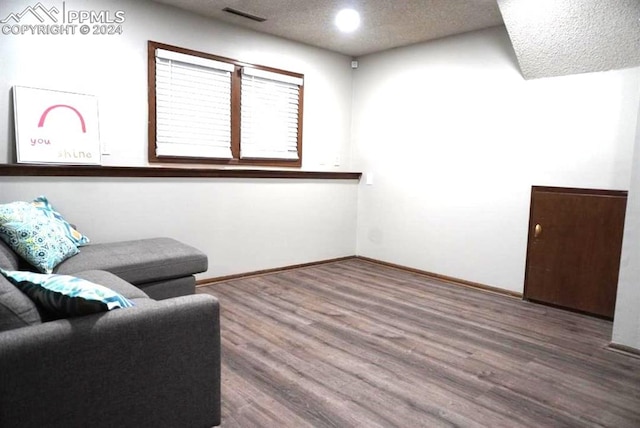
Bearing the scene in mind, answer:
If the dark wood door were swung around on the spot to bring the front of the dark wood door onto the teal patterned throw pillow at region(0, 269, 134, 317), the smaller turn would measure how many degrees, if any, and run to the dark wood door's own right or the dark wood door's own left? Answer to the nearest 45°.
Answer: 0° — it already faces it

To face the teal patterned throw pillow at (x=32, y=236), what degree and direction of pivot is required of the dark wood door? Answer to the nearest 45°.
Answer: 0° — it already faces it

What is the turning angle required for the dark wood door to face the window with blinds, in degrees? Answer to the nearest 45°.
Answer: approximately 45° to its right

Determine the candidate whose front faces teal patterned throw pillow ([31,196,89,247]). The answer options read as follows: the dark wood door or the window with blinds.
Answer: the dark wood door

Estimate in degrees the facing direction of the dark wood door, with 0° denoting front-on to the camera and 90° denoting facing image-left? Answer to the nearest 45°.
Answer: approximately 45°
